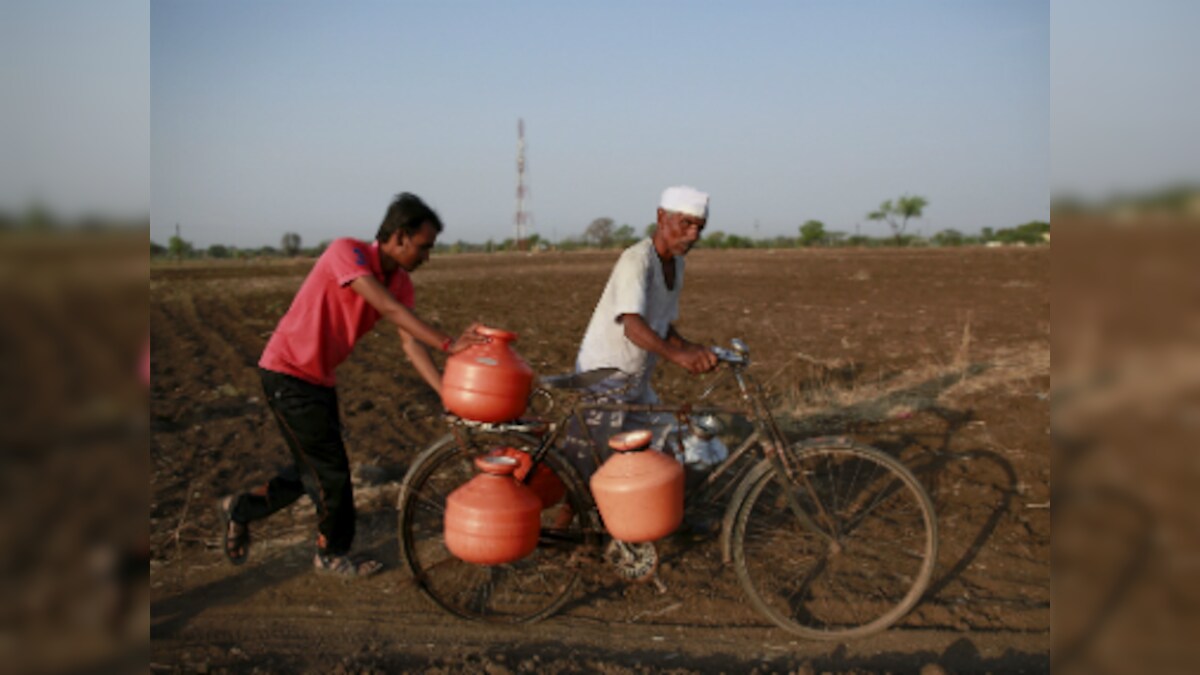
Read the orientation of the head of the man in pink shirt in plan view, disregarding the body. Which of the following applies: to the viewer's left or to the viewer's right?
to the viewer's right

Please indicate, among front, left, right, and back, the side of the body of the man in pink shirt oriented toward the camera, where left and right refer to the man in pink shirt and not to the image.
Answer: right

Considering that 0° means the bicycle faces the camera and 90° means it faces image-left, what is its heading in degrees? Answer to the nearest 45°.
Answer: approximately 270°

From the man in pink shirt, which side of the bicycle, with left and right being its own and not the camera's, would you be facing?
back

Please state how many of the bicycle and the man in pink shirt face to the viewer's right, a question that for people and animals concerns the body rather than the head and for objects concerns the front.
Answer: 2
